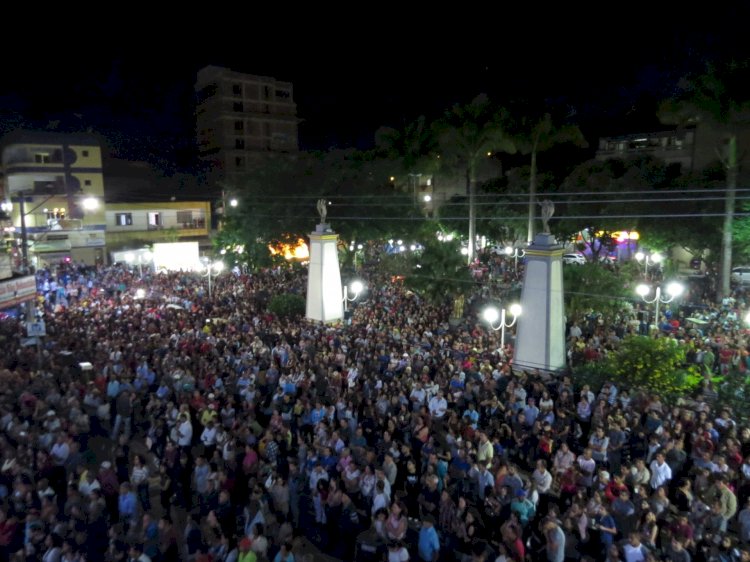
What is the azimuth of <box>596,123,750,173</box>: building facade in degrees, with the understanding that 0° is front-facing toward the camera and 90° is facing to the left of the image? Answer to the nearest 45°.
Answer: approximately 45°

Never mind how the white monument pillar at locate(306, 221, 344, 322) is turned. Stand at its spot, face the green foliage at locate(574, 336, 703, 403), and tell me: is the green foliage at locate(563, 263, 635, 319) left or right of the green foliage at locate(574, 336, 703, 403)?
left

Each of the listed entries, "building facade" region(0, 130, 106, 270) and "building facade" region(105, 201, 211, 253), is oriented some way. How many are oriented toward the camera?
2

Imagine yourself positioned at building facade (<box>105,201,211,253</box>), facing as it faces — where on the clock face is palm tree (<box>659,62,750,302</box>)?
The palm tree is roughly at 11 o'clock from the building facade.

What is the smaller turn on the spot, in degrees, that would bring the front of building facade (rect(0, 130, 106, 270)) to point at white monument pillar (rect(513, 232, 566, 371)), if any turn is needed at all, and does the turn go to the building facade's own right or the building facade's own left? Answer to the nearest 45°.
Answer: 0° — it already faces it

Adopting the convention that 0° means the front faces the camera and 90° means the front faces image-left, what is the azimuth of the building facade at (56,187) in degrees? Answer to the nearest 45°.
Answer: approximately 0°

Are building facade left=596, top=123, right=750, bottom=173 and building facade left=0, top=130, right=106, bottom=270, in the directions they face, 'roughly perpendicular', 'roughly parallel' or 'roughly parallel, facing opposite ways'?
roughly perpendicular

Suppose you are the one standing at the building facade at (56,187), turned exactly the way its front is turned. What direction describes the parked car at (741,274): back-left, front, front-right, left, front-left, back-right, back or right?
front-left

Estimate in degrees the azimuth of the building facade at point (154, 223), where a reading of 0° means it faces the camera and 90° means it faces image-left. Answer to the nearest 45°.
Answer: approximately 0°
